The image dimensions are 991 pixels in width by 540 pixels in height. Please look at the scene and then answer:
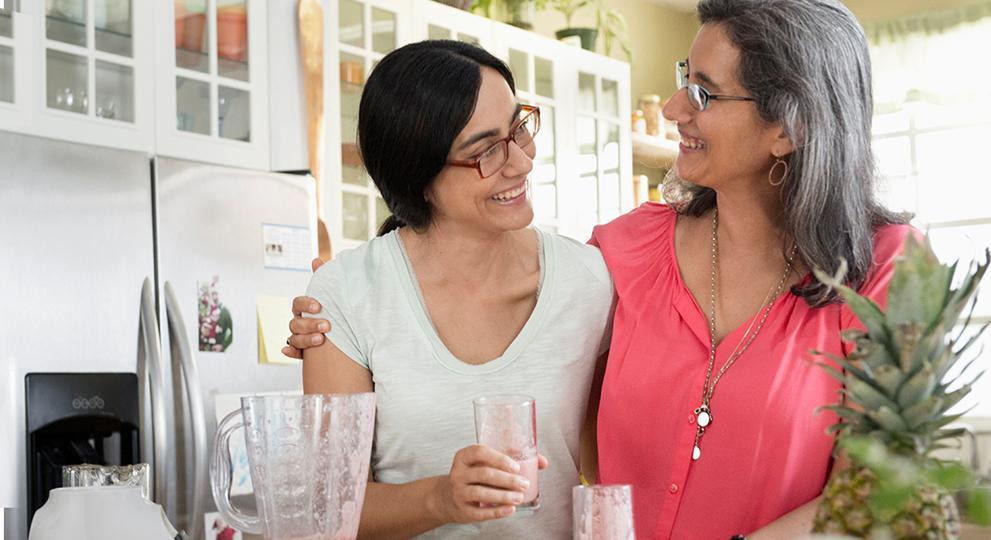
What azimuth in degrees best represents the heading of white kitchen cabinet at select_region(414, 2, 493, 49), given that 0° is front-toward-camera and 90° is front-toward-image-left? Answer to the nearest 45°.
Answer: approximately 315°

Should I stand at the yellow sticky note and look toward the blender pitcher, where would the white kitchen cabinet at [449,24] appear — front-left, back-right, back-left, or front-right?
back-left

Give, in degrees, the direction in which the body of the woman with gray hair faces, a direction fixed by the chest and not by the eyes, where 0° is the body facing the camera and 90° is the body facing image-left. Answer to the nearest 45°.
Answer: approximately 45°

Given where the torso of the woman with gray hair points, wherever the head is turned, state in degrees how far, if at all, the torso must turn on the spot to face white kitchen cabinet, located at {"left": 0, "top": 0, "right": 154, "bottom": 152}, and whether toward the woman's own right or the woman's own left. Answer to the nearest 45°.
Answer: approximately 90° to the woman's own right

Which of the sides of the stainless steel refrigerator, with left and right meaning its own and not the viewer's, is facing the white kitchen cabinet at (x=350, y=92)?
left

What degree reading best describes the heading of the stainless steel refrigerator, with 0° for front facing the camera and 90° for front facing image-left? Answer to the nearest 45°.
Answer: approximately 315°

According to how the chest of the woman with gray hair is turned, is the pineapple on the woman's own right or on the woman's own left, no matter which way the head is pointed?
on the woman's own left
